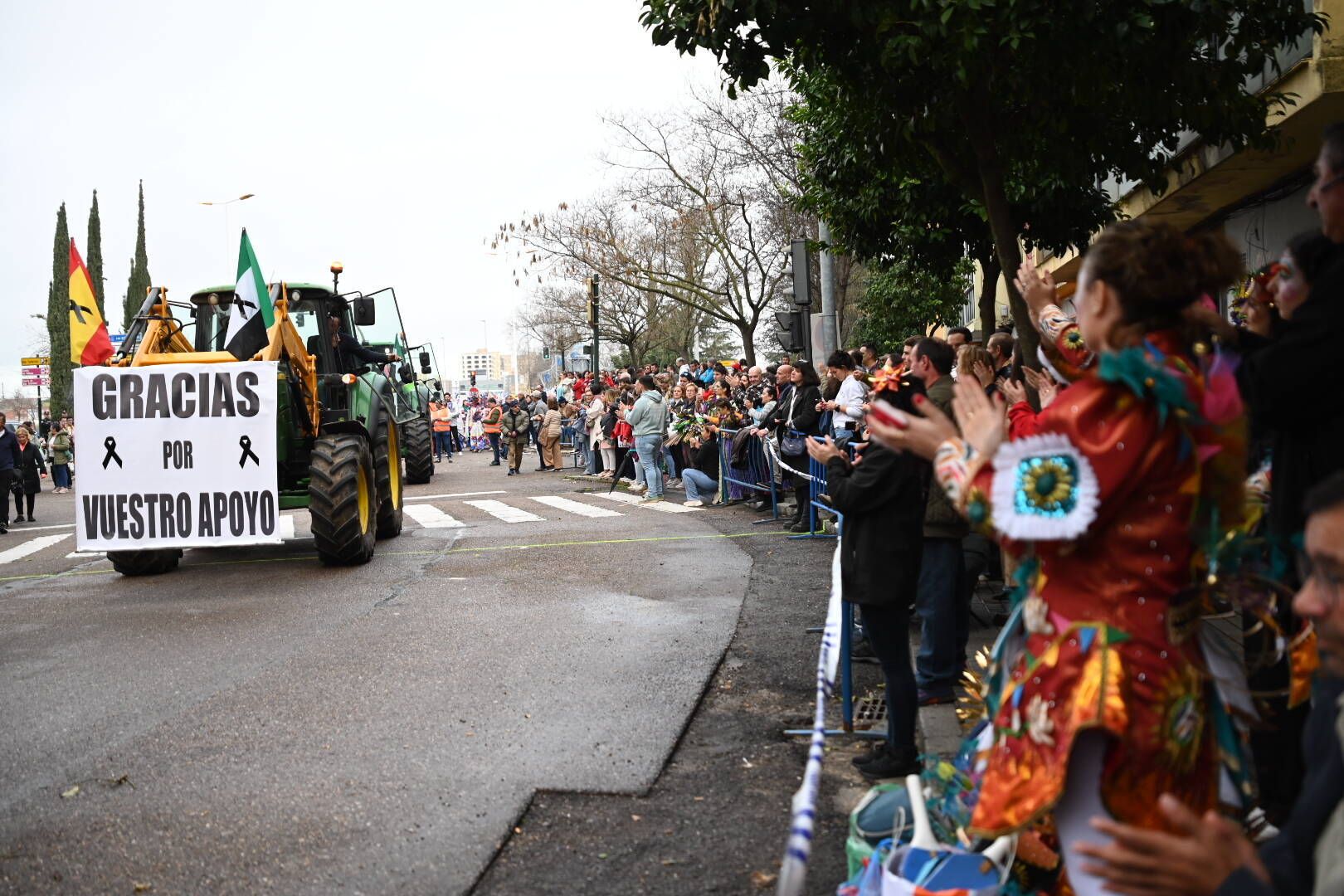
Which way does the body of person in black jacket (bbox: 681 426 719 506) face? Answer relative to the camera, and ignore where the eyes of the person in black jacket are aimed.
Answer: to the viewer's left

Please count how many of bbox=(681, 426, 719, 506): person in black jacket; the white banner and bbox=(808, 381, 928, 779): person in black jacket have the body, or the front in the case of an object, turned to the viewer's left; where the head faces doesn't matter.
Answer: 2

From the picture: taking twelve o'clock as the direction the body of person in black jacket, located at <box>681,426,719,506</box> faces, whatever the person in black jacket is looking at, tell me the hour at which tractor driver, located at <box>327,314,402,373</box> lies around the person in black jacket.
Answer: The tractor driver is roughly at 11 o'clock from the person in black jacket.

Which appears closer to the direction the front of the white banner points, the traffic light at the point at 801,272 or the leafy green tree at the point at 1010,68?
the leafy green tree

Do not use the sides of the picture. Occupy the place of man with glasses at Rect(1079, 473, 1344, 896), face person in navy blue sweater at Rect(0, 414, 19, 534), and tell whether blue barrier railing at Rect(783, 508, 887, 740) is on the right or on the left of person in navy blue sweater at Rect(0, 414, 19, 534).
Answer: right

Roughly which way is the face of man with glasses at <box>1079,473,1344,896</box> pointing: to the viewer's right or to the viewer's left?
to the viewer's left

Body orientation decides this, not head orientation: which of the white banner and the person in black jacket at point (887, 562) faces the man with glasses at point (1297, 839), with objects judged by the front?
the white banner

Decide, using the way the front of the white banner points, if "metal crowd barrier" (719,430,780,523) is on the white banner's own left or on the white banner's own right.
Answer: on the white banner's own left

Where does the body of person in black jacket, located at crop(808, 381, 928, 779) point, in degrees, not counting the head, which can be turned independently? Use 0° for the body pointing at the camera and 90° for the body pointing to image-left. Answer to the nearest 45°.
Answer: approximately 90°

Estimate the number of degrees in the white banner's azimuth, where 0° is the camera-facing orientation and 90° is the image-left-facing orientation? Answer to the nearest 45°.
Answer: approximately 0°

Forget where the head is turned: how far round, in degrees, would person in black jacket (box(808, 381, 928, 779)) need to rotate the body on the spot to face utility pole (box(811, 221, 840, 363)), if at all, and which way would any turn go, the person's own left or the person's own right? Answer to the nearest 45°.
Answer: approximately 90° to the person's own right
